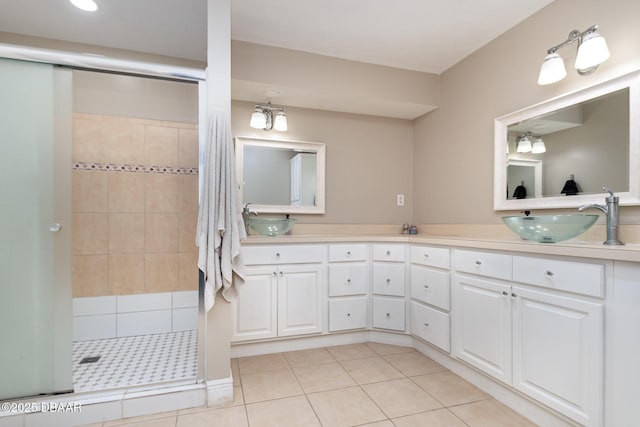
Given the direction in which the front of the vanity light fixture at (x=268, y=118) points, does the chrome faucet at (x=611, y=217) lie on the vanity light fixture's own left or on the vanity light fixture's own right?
on the vanity light fixture's own left

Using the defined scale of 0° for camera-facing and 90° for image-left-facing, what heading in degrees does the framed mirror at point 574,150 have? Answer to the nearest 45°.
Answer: approximately 45°

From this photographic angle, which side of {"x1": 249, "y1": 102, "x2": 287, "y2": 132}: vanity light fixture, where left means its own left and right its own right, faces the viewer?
front

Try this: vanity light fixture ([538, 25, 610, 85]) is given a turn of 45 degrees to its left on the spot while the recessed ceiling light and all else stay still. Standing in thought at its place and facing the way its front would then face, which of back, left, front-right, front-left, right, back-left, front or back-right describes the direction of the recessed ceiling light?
front-right

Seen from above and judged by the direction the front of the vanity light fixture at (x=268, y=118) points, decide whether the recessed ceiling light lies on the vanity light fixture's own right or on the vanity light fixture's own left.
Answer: on the vanity light fixture's own right

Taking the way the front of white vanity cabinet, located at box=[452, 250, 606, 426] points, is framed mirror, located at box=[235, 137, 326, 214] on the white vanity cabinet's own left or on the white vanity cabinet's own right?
on the white vanity cabinet's own right

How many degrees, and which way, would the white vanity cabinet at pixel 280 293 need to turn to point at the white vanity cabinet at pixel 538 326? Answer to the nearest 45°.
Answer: approximately 45° to its left

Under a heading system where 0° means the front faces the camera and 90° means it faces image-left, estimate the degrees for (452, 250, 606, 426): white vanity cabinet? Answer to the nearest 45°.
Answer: approximately 45°

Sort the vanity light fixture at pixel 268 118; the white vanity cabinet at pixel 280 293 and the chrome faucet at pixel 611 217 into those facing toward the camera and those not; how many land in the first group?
2

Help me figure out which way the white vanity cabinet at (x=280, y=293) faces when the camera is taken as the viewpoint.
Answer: facing the viewer

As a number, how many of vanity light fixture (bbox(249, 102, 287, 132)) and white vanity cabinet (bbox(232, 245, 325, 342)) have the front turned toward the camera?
2

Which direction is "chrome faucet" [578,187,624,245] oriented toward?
to the viewer's left

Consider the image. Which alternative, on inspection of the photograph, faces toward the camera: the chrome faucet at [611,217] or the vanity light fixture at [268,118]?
the vanity light fixture

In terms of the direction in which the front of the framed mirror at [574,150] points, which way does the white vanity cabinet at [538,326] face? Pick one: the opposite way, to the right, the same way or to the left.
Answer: the same way

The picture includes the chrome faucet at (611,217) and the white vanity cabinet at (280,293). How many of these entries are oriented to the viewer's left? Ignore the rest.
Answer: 1
